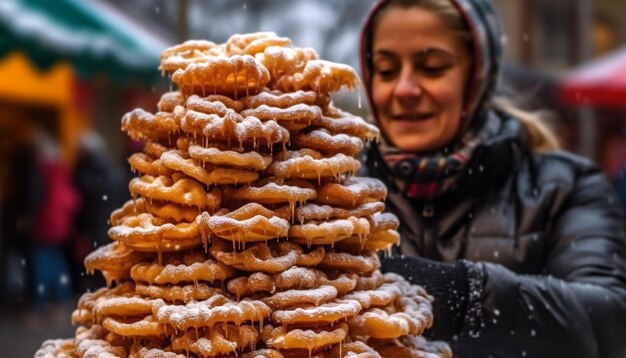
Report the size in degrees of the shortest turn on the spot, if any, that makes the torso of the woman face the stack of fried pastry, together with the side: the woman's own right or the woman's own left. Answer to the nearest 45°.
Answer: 0° — they already face it

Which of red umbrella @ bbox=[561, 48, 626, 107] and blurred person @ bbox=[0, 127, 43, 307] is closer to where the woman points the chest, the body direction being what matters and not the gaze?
the blurred person

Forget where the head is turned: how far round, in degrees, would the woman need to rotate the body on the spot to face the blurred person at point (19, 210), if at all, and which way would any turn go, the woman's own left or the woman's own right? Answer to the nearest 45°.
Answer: approximately 90° to the woman's own right

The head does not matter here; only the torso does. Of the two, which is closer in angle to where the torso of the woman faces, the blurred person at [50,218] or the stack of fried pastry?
the stack of fried pastry

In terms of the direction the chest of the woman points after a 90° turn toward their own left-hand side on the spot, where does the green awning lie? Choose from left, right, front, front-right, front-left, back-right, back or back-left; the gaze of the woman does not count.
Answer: back

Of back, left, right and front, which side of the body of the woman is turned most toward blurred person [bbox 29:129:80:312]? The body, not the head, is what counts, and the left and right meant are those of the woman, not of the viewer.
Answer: right

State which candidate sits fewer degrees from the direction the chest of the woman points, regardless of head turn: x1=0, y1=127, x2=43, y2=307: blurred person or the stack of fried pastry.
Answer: the stack of fried pastry

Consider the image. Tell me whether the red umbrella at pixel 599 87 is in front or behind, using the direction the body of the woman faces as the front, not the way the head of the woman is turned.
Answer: behind

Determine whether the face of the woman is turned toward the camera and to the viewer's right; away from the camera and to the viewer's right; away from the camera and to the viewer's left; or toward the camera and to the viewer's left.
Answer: toward the camera and to the viewer's left

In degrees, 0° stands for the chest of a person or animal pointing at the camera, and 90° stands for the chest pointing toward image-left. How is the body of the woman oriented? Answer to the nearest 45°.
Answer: approximately 45°
